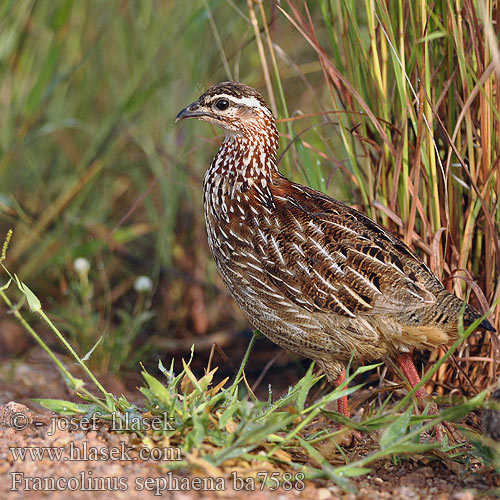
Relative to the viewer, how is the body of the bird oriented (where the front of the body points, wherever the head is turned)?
to the viewer's left

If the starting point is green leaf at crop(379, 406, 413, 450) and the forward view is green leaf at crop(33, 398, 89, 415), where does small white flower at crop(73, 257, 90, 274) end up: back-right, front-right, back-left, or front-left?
front-right

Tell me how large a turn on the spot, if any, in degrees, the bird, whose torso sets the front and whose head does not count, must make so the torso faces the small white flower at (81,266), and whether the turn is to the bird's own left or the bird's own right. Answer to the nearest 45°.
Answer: approximately 45° to the bird's own right

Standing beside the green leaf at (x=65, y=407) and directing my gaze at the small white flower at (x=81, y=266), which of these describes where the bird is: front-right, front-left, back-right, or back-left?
front-right

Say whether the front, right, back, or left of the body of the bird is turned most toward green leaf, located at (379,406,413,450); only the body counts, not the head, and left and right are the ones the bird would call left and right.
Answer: left

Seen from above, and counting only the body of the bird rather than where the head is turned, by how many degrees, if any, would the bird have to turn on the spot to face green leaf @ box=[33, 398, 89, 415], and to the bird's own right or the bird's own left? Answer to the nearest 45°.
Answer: approximately 45° to the bird's own left

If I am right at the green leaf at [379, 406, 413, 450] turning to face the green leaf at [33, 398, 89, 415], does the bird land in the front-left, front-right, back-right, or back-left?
front-right

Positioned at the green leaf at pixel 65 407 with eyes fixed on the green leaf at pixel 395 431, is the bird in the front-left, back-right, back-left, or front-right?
front-left

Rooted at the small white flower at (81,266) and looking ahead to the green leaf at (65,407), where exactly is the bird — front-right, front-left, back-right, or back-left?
front-left
